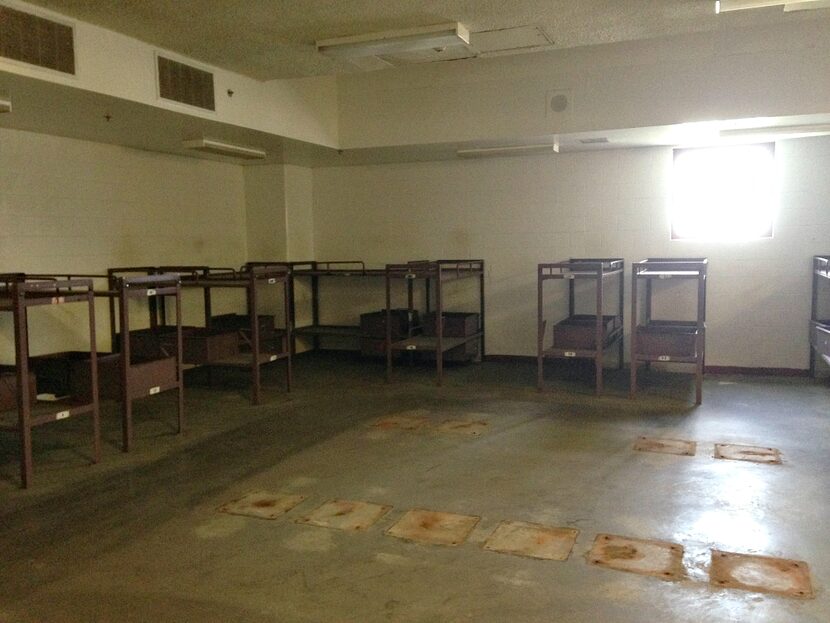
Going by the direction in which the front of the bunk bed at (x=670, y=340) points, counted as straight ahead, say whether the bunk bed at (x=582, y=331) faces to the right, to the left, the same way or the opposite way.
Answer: the same way

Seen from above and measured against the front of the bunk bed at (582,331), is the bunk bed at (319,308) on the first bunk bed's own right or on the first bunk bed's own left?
on the first bunk bed's own right

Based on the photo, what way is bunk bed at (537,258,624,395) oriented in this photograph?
toward the camera

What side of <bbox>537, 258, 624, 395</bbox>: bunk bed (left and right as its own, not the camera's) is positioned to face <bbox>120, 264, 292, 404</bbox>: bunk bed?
right

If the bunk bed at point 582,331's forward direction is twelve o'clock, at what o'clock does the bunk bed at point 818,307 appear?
the bunk bed at point 818,307 is roughly at 8 o'clock from the bunk bed at point 582,331.

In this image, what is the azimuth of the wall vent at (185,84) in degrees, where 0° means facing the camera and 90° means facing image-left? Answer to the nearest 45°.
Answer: approximately 315°

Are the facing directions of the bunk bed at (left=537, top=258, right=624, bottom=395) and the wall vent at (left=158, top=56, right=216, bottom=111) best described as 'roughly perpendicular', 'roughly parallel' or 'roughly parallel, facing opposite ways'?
roughly perpendicular

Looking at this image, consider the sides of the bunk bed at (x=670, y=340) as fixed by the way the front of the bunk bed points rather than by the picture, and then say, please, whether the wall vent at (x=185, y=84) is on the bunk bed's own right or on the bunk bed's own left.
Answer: on the bunk bed's own right

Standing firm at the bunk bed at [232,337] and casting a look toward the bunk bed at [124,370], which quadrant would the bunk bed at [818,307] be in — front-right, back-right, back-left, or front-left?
back-left

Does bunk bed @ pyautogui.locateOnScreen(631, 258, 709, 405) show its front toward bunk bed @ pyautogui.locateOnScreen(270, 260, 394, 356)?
no

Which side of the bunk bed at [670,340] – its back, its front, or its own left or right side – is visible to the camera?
front

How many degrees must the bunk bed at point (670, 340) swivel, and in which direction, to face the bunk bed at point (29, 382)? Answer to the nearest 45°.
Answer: approximately 45° to its right

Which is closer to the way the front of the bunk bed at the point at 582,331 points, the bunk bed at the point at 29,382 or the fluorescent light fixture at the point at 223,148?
the bunk bed

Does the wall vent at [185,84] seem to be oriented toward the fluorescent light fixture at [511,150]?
no

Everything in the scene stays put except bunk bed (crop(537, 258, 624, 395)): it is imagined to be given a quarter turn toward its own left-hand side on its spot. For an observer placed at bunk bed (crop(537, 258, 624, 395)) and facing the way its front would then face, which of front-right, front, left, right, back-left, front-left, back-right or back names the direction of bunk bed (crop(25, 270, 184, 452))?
back-right

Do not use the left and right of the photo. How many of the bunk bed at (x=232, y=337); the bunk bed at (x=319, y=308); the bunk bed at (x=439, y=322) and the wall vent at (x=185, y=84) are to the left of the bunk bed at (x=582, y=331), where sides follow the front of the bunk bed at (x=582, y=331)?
0

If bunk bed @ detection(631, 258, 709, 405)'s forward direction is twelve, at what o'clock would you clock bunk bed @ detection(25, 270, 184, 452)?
bunk bed @ detection(25, 270, 184, 452) is roughly at 2 o'clock from bunk bed @ detection(631, 258, 709, 405).
